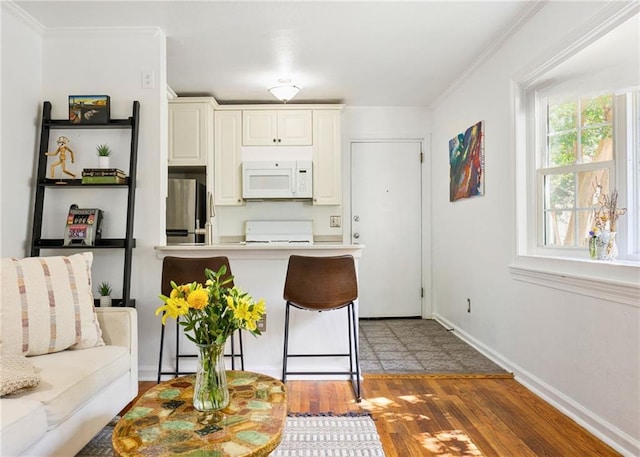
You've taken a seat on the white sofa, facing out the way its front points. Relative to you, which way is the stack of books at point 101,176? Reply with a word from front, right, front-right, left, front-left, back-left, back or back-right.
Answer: back-left

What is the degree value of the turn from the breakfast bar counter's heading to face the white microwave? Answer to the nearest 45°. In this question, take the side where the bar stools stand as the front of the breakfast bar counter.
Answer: approximately 180°

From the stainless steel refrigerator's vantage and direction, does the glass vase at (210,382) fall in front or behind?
in front

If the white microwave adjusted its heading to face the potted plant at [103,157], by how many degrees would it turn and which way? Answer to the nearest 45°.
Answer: approximately 45° to its right

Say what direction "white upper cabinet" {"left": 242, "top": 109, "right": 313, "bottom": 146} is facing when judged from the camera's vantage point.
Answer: facing the viewer

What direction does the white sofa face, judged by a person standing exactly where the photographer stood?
facing the viewer and to the right of the viewer

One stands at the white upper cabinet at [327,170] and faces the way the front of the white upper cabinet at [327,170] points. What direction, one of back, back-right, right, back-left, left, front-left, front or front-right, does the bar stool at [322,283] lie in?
front

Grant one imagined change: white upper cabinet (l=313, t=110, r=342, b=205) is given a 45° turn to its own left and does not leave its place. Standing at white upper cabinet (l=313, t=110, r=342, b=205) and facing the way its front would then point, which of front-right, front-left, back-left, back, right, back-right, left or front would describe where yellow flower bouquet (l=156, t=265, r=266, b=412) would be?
front-right

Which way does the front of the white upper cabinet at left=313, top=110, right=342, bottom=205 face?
toward the camera

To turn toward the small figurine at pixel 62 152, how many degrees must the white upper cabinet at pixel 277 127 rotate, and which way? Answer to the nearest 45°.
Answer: approximately 45° to its right

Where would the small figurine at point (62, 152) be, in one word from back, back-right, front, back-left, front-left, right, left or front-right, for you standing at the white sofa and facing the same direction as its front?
back-left

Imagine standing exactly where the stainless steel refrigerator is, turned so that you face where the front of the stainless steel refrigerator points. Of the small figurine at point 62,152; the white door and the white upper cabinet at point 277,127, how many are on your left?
2

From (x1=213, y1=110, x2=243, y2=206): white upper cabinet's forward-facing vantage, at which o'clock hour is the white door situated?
The white door is roughly at 9 o'clock from the white upper cabinet.

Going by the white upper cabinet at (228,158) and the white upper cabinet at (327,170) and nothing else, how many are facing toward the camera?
2

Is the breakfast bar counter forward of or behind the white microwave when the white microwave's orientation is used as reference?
forward

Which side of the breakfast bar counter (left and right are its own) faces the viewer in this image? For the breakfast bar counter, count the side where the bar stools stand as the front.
front
